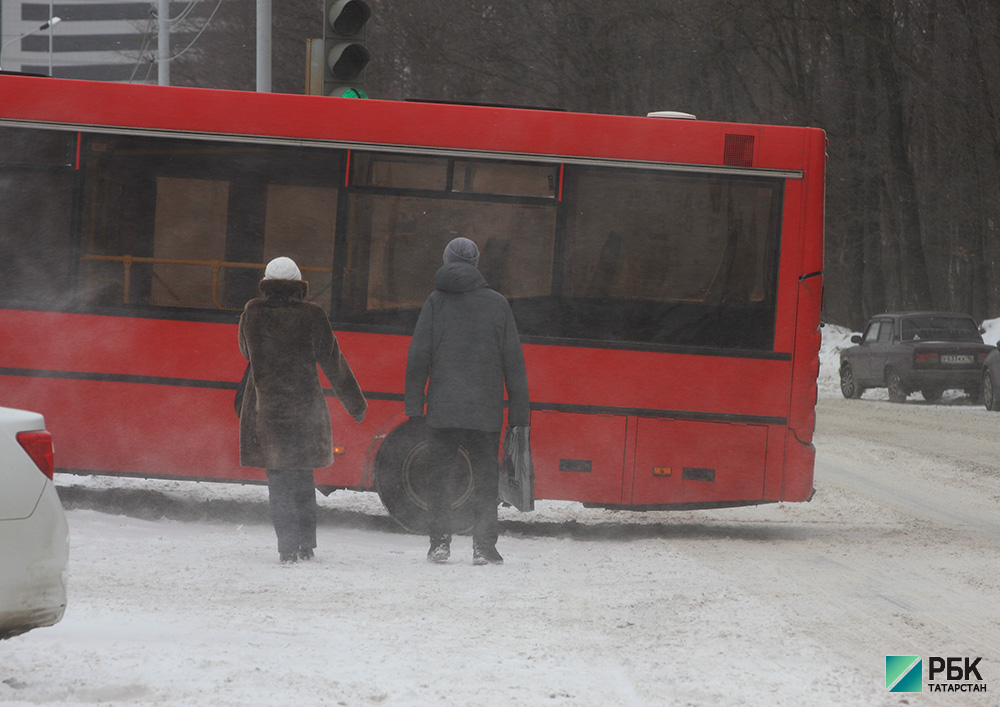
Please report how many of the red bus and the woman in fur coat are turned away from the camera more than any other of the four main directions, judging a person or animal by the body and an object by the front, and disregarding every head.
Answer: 1

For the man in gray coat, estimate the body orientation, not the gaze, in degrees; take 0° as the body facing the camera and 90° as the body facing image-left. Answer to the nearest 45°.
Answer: approximately 180°

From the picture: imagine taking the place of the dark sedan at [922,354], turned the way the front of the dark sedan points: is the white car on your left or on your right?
on your left

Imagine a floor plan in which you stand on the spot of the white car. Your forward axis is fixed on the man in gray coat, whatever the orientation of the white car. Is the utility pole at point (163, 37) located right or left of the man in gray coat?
left

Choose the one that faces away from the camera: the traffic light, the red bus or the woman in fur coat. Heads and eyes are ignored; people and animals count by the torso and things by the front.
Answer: the woman in fur coat

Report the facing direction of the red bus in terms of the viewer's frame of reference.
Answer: facing to the left of the viewer

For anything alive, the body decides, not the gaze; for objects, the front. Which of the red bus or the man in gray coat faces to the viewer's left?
the red bus

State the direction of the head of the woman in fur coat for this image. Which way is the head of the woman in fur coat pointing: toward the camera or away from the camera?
away from the camera

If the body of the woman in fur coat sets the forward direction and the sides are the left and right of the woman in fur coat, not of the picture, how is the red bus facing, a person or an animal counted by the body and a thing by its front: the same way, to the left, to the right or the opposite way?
to the left

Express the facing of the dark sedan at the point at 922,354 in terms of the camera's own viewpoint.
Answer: facing away from the viewer and to the left of the viewer

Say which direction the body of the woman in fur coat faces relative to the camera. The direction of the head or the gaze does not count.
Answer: away from the camera

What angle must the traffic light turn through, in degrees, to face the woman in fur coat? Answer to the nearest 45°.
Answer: approximately 45° to its right

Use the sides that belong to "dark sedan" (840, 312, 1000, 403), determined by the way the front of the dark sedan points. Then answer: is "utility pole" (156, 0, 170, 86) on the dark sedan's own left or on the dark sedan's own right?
on the dark sedan's own left
